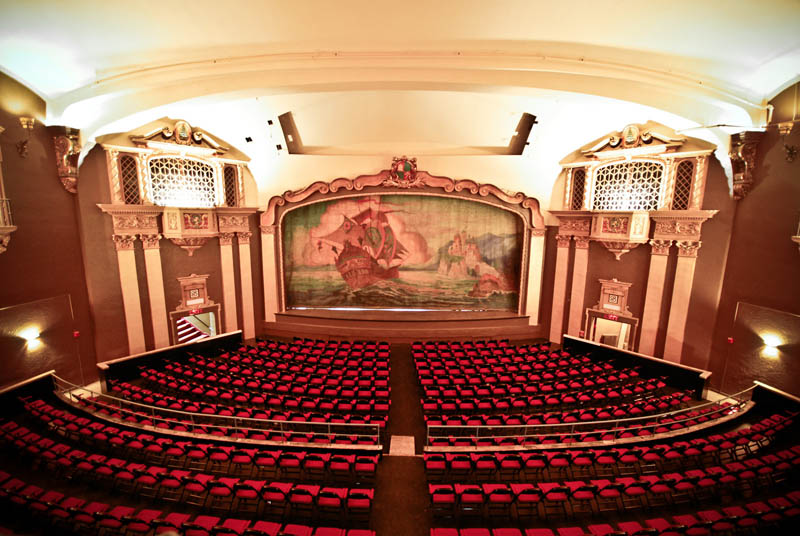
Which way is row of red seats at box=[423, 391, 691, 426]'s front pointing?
away from the camera

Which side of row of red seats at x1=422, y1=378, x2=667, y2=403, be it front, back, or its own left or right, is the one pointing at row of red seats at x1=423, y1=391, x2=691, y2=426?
back

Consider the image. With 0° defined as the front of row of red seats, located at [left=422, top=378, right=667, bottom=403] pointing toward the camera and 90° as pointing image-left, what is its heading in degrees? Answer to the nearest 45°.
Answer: approximately 180°

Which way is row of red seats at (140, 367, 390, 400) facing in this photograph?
away from the camera

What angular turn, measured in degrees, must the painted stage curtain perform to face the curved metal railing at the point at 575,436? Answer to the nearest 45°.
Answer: approximately 45° to its left

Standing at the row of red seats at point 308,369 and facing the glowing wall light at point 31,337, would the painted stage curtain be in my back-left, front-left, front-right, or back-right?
back-right
